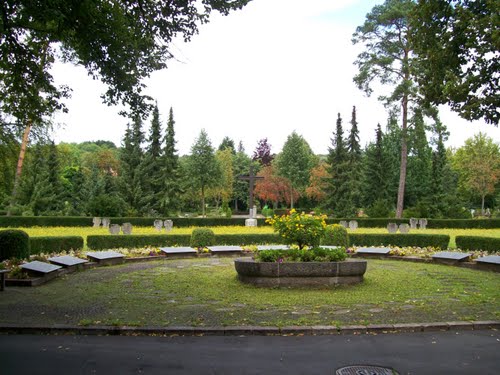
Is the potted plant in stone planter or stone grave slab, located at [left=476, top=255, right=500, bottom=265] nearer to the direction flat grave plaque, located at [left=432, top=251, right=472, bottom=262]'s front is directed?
the potted plant in stone planter

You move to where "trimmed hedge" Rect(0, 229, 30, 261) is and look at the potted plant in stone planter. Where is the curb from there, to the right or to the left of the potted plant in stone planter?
right

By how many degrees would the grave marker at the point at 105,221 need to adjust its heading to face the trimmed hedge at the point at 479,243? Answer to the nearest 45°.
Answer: approximately 45° to its left

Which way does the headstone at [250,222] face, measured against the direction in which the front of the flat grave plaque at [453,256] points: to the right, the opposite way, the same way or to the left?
to the left

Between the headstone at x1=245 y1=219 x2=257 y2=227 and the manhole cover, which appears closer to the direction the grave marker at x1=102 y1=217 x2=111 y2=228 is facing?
the manhole cover

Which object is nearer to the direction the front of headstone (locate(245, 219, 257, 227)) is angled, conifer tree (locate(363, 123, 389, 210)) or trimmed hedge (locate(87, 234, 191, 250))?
the trimmed hedge

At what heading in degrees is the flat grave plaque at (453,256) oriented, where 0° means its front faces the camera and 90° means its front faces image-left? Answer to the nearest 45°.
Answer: approximately 45°

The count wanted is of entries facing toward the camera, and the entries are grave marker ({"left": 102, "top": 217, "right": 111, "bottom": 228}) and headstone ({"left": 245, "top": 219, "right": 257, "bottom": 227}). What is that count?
2

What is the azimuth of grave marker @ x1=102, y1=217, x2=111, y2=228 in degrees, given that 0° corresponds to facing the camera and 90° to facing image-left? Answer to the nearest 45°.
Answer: approximately 0°

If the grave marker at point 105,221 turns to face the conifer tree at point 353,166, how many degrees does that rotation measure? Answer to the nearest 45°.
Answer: approximately 135° to its left
